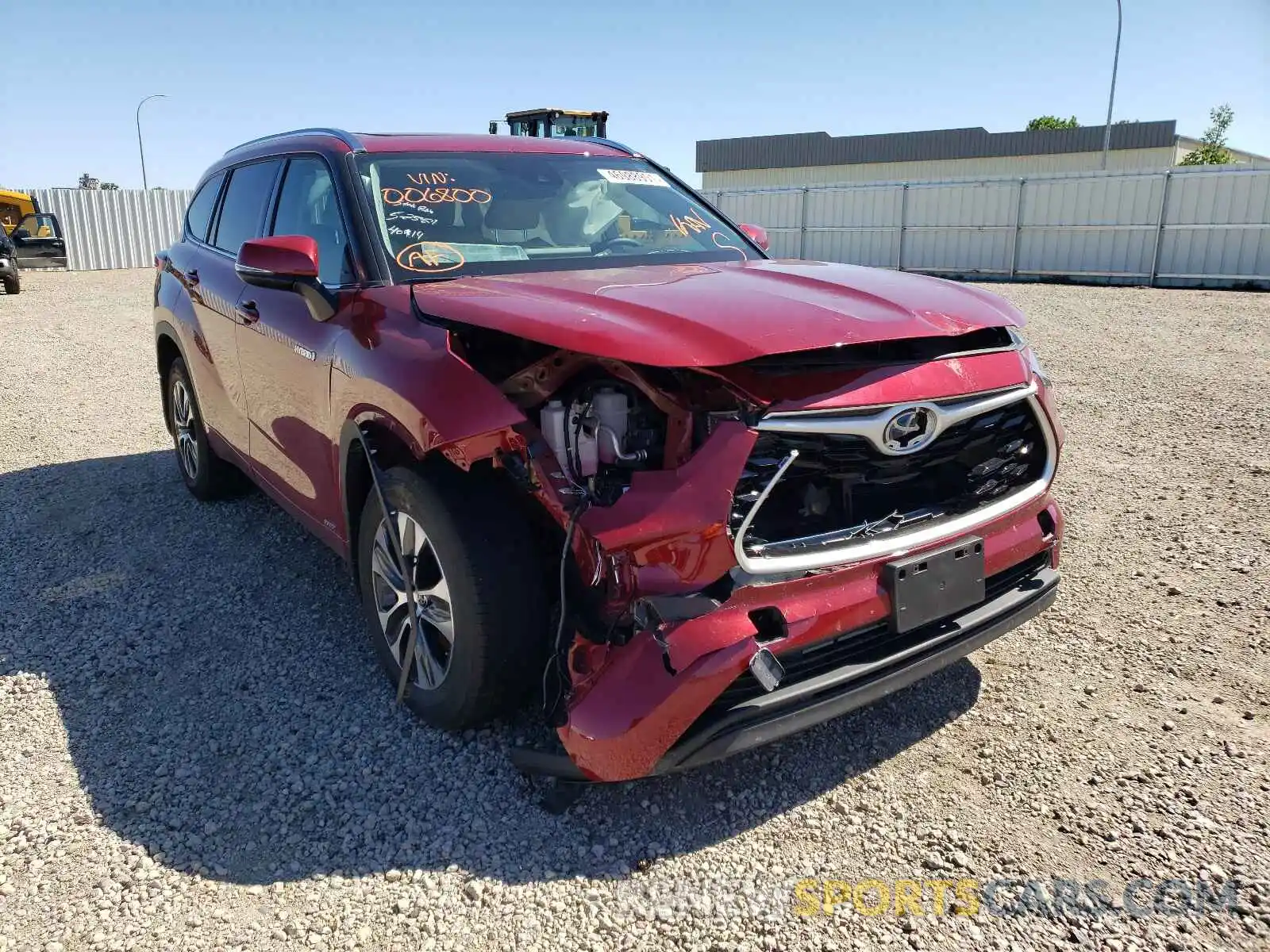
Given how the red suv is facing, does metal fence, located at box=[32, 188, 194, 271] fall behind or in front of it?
behind

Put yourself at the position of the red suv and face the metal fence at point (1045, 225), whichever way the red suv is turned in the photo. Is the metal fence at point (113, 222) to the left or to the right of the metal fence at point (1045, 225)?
left

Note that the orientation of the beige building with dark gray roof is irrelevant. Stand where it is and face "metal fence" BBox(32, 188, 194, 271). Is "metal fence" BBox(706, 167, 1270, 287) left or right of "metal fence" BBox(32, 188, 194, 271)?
left

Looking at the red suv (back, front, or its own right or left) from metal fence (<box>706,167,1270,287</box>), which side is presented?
left

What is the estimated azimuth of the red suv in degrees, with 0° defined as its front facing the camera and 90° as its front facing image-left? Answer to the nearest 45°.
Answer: approximately 315°

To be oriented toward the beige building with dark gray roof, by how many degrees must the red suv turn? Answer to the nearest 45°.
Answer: approximately 135° to its left
